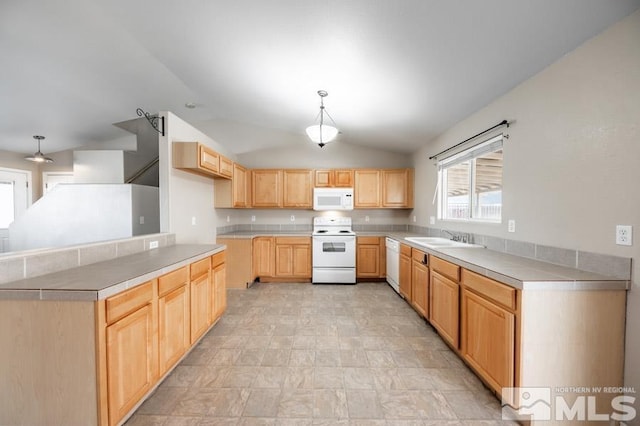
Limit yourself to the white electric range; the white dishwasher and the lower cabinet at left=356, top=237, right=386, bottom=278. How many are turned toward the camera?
2

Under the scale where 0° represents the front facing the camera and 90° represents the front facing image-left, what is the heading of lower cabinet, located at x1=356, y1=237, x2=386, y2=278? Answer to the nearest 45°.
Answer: approximately 0°

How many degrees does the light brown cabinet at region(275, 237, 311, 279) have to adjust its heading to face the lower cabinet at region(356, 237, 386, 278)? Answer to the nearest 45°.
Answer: approximately 90° to its left

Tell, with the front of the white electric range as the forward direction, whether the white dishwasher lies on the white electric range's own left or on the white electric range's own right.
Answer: on the white electric range's own left

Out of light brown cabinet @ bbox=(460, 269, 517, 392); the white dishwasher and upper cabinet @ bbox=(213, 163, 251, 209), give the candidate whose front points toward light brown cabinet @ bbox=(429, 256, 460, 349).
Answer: the upper cabinet

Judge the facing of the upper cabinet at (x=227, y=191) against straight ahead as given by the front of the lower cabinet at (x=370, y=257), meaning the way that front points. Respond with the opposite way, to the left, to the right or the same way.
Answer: to the left

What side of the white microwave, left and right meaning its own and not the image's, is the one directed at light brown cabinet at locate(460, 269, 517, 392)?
front

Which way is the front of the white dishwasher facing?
to the viewer's left

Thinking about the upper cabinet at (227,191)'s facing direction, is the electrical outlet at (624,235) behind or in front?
in front

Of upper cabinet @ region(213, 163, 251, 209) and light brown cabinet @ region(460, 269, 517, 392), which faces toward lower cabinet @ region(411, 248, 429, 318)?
the upper cabinet
